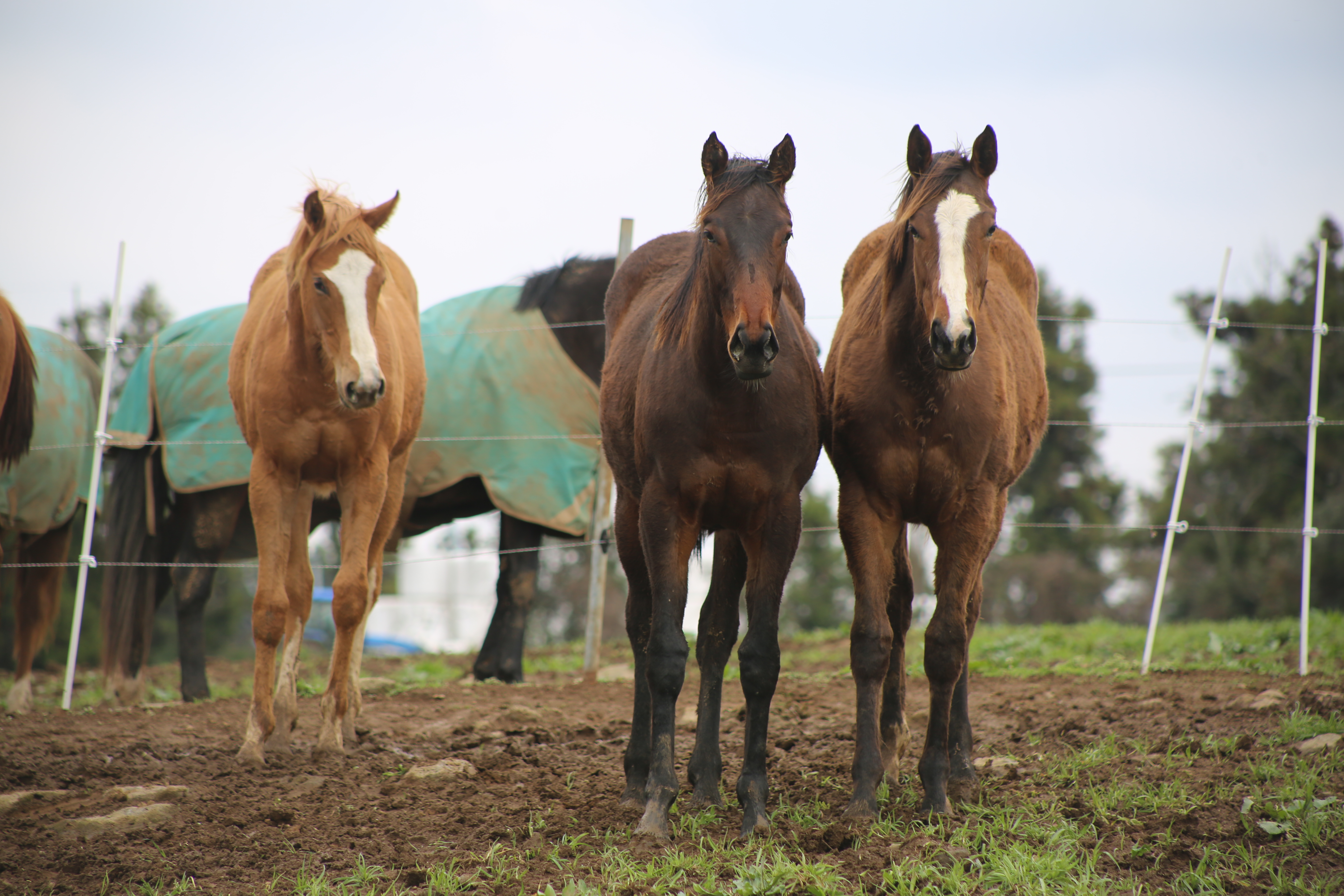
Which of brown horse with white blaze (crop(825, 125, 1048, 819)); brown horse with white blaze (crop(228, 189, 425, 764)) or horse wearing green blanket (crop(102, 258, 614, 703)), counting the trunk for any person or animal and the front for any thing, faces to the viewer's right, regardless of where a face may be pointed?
the horse wearing green blanket

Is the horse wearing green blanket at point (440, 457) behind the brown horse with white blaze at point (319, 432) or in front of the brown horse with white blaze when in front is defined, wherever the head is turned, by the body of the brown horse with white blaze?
behind

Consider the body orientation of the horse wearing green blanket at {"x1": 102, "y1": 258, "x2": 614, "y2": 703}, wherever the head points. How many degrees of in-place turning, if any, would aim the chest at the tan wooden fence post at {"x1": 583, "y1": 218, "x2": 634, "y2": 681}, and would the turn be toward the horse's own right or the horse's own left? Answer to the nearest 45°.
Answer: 0° — it already faces it

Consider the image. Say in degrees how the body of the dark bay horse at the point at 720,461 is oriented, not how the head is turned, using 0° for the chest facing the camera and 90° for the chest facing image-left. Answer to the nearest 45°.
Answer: approximately 0°

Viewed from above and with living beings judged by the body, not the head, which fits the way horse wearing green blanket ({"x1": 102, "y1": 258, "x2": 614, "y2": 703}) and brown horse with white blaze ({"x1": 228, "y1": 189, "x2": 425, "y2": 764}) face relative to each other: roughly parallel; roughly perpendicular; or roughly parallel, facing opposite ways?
roughly perpendicular

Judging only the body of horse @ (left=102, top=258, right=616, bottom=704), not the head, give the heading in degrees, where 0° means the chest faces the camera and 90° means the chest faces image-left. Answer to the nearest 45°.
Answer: approximately 270°
